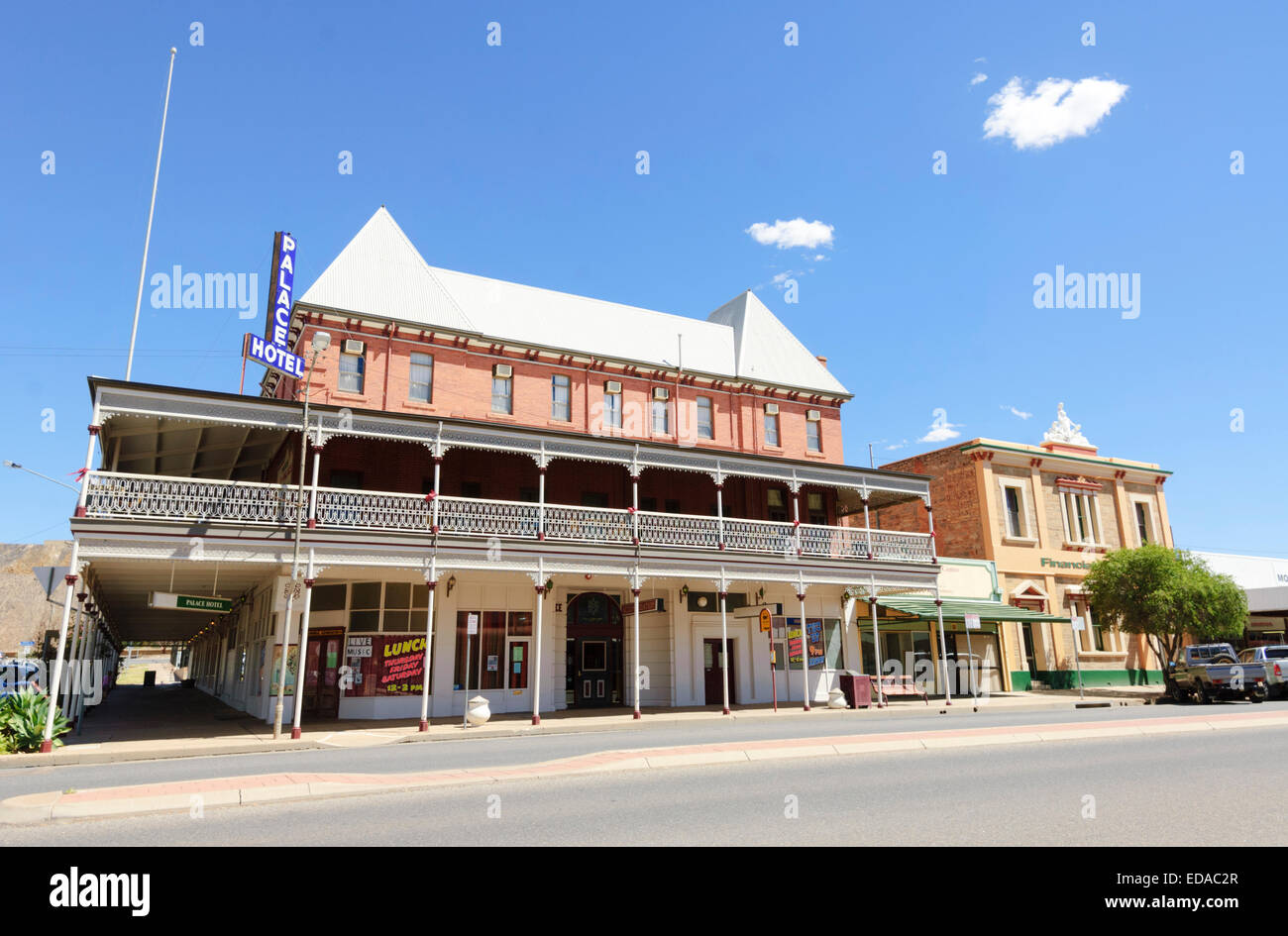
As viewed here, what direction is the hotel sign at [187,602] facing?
toward the camera

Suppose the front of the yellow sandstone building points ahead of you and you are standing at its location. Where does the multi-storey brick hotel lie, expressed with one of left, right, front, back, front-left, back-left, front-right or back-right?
right

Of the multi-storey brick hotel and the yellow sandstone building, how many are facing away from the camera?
0

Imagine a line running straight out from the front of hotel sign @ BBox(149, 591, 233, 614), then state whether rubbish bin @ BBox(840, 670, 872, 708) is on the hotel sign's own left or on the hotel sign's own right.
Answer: on the hotel sign's own left

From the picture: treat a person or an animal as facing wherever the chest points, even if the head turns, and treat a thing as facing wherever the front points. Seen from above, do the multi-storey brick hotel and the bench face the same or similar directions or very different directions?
same or similar directions

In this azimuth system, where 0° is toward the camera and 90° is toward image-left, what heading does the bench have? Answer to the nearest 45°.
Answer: approximately 315°

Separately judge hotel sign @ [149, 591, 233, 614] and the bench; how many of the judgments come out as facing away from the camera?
0

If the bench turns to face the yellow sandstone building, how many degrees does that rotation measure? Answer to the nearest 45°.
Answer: approximately 90° to its left

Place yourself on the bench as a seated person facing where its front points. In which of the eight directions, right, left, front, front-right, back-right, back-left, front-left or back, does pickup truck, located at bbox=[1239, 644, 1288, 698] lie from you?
front-left

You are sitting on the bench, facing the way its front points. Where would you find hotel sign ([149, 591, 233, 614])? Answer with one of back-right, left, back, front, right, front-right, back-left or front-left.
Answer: right

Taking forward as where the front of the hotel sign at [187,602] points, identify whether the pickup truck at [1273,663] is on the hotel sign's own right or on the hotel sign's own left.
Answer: on the hotel sign's own left

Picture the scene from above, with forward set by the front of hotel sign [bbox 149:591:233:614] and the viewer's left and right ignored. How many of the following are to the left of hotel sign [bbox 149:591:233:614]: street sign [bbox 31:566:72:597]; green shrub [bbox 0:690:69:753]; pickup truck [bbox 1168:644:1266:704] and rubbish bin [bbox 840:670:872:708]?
2

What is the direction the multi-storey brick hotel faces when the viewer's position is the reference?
facing the viewer and to the right of the viewer

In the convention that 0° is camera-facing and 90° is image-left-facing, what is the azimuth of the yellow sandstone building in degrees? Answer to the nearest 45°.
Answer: approximately 315°
